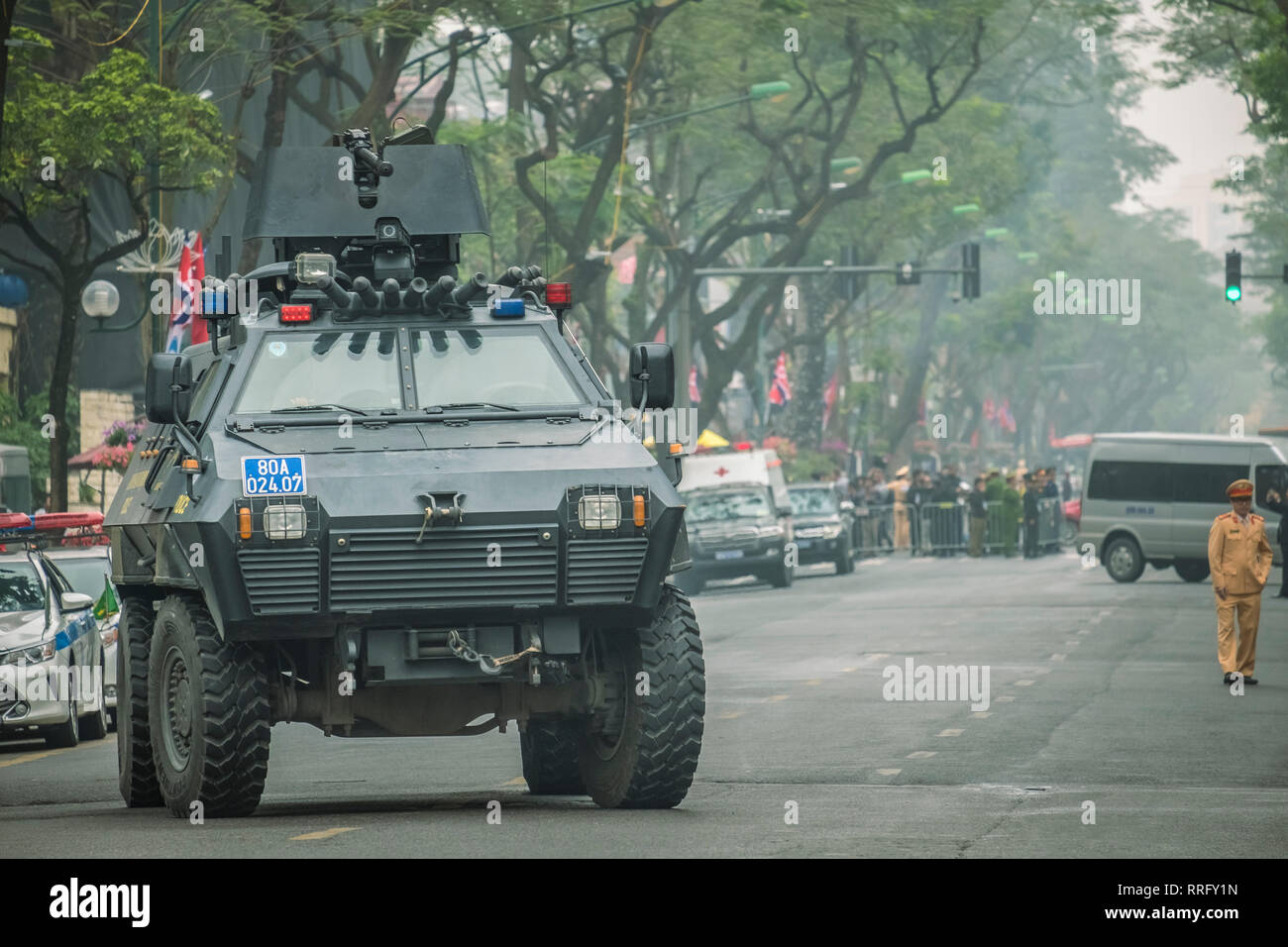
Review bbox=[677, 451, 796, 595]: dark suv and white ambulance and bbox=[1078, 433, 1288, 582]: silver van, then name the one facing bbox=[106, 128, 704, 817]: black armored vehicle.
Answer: the dark suv and white ambulance

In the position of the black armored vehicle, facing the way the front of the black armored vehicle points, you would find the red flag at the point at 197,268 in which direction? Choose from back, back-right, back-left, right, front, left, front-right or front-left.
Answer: back

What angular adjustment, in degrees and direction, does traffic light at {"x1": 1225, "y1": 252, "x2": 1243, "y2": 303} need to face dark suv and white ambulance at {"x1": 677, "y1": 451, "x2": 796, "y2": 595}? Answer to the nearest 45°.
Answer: approximately 45° to its right

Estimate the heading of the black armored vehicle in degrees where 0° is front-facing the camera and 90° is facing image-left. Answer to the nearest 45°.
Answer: approximately 0°

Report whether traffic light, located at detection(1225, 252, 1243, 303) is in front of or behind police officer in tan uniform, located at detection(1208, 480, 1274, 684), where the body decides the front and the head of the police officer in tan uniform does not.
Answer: behind

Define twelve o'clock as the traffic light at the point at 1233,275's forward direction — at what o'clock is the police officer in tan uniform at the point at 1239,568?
The police officer in tan uniform is roughly at 12 o'clock from the traffic light.
